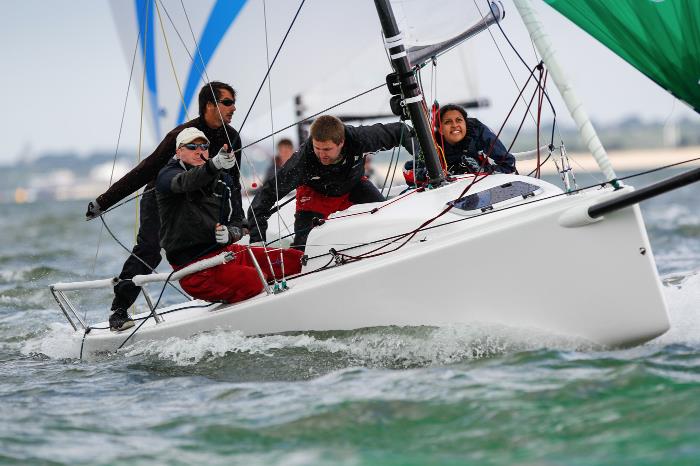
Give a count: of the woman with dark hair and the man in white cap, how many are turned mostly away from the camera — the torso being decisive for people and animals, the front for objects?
0

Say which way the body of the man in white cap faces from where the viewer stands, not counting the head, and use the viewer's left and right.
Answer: facing the viewer and to the right of the viewer

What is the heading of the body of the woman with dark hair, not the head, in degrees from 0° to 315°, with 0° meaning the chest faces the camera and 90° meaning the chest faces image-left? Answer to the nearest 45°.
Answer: approximately 45°

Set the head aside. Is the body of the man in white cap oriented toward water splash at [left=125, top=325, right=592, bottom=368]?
yes

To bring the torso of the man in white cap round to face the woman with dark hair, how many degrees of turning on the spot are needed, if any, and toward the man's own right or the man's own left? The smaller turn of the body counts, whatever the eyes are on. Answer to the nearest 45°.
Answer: approximately 45° to the man's own left

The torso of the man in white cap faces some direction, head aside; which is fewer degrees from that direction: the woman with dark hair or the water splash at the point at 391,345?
the water splash
